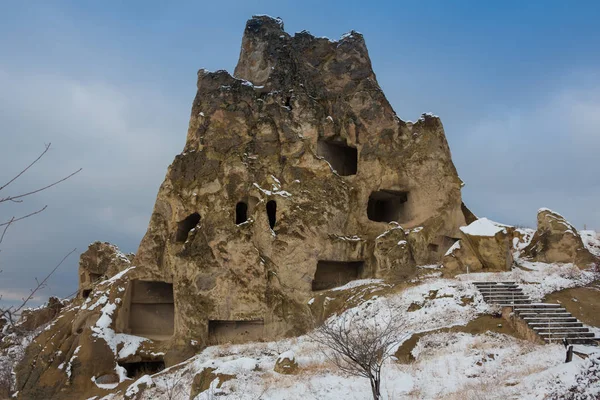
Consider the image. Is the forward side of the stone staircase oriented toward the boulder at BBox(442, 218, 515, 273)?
no

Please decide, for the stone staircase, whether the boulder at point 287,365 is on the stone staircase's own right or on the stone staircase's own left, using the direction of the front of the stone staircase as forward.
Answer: on the stone staircase's own right

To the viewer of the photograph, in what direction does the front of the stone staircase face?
facing the viewer and to the right of the viewer

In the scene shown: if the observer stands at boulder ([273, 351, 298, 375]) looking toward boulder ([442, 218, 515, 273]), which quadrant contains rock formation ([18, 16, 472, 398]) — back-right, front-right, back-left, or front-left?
front-left

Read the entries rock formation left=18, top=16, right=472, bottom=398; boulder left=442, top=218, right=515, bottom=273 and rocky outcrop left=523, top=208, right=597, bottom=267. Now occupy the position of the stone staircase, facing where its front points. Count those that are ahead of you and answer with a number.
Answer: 0

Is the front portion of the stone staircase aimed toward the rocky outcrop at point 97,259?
no

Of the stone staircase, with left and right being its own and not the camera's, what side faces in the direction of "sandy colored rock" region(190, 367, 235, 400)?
right

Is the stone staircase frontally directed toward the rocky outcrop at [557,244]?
no
